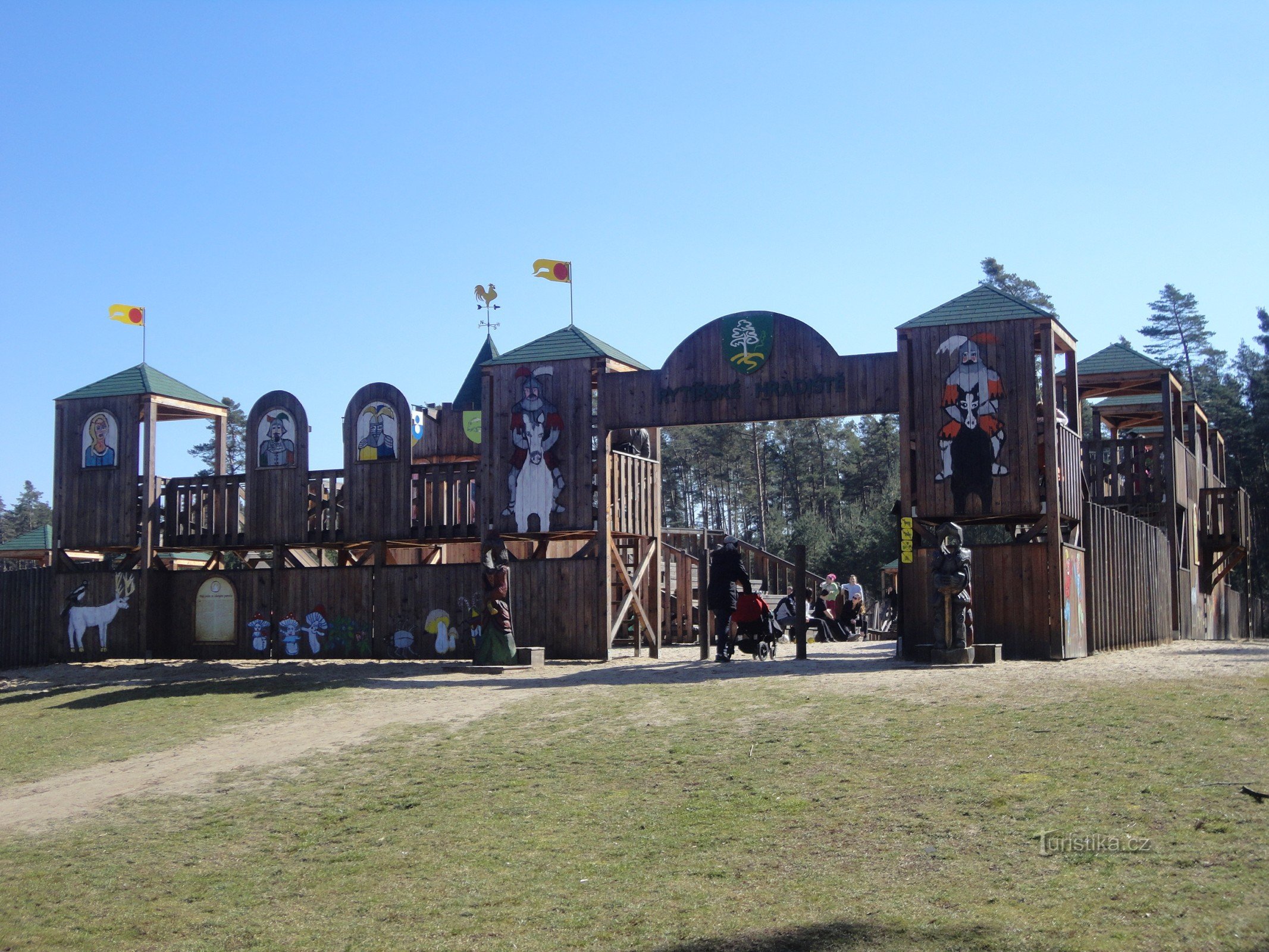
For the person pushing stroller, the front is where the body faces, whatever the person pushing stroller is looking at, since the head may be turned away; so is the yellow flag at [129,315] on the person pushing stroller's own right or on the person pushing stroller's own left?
on the person pushing stroller's own left

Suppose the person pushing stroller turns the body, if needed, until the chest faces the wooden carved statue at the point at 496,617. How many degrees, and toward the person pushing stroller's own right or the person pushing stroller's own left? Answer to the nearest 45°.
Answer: approximately 135° to the person pushing stroller's own left

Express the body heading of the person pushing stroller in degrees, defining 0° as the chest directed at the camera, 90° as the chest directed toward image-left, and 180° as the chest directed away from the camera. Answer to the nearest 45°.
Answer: approximately 225°
